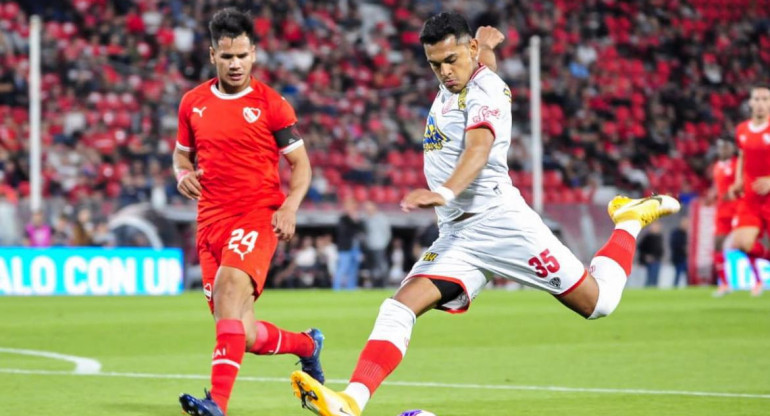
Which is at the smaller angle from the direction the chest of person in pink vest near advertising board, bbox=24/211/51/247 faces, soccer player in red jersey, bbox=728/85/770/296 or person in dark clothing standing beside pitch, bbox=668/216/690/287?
the soccer player in red jersey

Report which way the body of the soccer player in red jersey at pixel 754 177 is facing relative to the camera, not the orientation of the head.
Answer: toward the camera

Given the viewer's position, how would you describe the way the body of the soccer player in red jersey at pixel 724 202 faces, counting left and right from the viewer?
facing the viewer and to the left of the viewer

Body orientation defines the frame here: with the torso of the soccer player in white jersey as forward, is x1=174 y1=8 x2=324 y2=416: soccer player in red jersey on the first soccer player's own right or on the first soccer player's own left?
on the first soccer player's own right

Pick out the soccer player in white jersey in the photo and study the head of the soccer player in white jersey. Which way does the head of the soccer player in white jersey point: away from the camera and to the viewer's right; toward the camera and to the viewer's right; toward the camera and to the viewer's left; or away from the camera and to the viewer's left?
toward the camera and to the viewer's left

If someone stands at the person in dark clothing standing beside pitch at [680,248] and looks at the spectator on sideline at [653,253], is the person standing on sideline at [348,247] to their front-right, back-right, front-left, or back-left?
front-left

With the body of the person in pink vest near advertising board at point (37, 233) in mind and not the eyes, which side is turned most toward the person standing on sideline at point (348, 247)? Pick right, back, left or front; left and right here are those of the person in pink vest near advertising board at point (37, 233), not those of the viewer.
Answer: left

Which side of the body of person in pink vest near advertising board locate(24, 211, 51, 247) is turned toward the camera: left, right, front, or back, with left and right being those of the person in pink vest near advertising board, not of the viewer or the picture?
front

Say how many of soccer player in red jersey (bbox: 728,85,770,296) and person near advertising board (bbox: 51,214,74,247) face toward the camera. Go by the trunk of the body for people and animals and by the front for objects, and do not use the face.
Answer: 2

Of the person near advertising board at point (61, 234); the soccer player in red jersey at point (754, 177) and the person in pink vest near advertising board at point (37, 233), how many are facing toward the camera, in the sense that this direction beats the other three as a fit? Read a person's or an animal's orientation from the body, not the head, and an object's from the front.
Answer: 3

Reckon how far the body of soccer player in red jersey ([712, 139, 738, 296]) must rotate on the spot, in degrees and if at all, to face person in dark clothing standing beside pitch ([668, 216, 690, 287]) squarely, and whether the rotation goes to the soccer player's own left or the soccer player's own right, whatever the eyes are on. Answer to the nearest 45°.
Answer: approximately 135° to the soccer player's own right

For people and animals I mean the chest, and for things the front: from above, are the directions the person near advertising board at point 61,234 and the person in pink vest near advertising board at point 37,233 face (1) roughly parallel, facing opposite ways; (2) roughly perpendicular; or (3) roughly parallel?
roughly parallel

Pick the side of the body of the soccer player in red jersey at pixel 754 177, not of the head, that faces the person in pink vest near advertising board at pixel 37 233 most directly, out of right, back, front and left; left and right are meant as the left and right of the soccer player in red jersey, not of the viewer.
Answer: right
